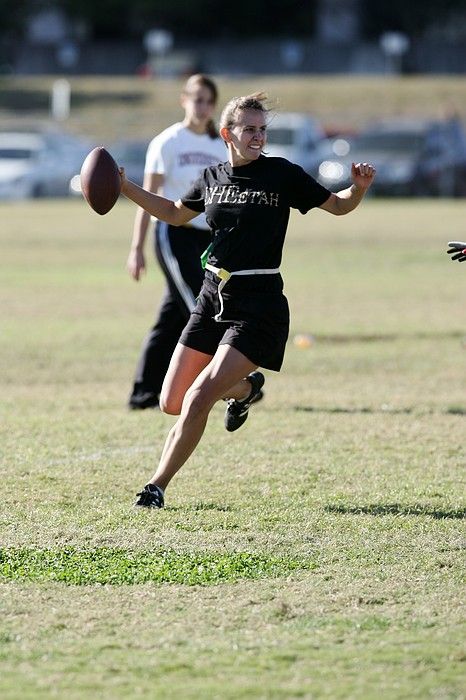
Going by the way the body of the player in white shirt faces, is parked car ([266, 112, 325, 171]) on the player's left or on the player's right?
on the player's left

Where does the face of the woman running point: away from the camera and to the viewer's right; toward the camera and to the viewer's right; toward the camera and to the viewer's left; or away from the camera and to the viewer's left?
toward the camera and to the viewer's right

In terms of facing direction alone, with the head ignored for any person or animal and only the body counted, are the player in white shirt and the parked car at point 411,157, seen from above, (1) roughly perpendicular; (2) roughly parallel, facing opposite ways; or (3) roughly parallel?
roughly perpendicular

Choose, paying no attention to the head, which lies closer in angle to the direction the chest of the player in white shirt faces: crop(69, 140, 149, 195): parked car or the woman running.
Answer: the woman running

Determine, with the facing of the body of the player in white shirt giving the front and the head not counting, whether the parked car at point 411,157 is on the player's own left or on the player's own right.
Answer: on the player's own left
